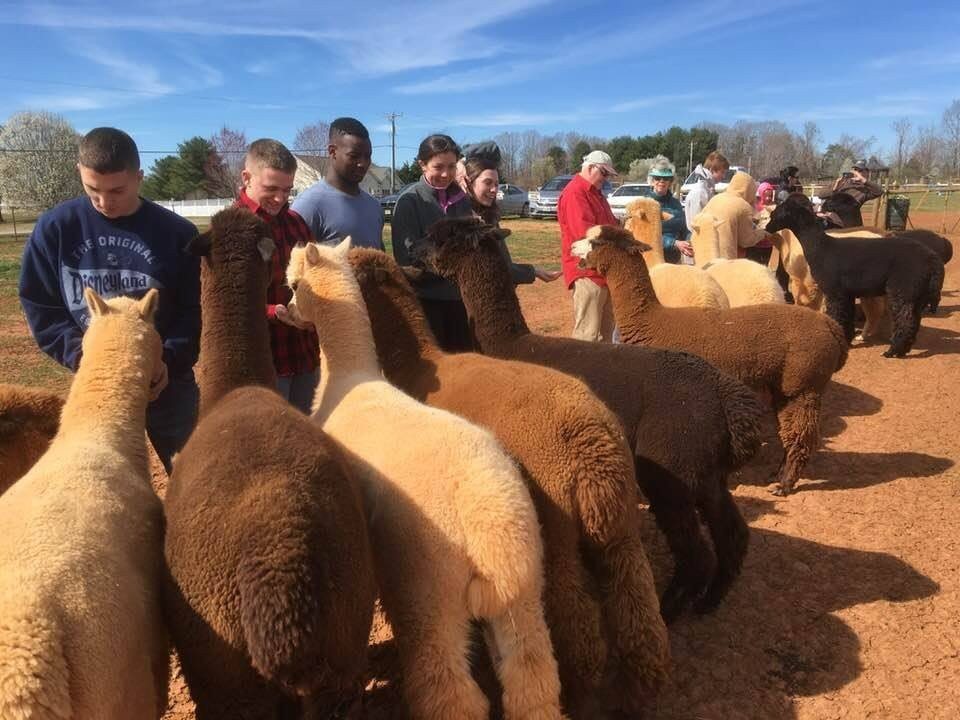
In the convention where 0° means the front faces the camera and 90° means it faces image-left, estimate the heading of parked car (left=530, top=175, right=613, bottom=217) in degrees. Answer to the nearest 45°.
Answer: approximately 45°

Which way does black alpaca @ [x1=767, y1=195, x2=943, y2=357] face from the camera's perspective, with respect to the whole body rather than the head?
to the viewer's left

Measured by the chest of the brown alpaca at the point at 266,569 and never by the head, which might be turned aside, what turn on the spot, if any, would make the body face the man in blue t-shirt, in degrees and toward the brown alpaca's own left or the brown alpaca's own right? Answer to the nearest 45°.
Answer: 0° — it already faces them

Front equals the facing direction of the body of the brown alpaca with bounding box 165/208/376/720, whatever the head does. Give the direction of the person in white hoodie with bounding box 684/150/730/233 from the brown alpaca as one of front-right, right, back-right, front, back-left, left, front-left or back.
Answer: front-right

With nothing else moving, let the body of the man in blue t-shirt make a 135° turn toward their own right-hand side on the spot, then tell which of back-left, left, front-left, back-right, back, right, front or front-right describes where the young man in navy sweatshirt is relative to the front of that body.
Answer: front-left

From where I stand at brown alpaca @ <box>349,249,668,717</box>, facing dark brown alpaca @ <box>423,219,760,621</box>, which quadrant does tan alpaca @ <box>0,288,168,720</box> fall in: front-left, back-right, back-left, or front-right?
back-left

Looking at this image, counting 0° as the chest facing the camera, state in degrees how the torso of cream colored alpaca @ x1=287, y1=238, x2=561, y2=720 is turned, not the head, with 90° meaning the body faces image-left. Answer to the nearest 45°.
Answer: approximately 135°

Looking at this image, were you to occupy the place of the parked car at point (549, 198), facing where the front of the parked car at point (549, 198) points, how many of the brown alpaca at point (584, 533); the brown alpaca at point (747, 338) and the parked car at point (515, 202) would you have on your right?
1

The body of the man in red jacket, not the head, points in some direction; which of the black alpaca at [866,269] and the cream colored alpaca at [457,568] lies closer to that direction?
the cream colored alpaca

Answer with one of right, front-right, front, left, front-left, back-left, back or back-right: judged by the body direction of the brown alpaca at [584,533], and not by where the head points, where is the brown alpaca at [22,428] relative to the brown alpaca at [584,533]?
front-left

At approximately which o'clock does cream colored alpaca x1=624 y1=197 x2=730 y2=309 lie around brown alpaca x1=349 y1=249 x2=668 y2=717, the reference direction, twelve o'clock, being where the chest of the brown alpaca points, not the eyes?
The cream colored alpaca is roughly at 2 o'clock from the brown alpaca.

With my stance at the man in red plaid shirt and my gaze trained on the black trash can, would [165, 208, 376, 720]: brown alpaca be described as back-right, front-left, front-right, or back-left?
back-right

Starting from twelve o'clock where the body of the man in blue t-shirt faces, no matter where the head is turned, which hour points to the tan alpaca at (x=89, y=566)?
The tan alpaca is roughly at 2 o'clock from the man in blue t-shirt.
